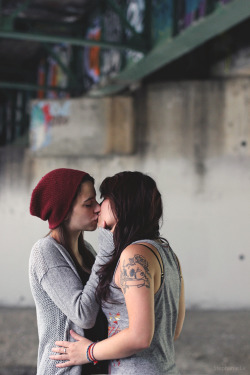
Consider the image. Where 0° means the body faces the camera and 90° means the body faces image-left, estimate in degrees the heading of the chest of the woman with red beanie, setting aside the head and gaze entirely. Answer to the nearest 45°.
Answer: approximately 270°

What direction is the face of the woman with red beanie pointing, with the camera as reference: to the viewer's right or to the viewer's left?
to the viewer's right
